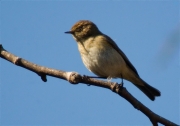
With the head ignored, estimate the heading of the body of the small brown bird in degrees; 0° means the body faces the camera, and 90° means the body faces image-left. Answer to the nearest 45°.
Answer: approximately 90°
